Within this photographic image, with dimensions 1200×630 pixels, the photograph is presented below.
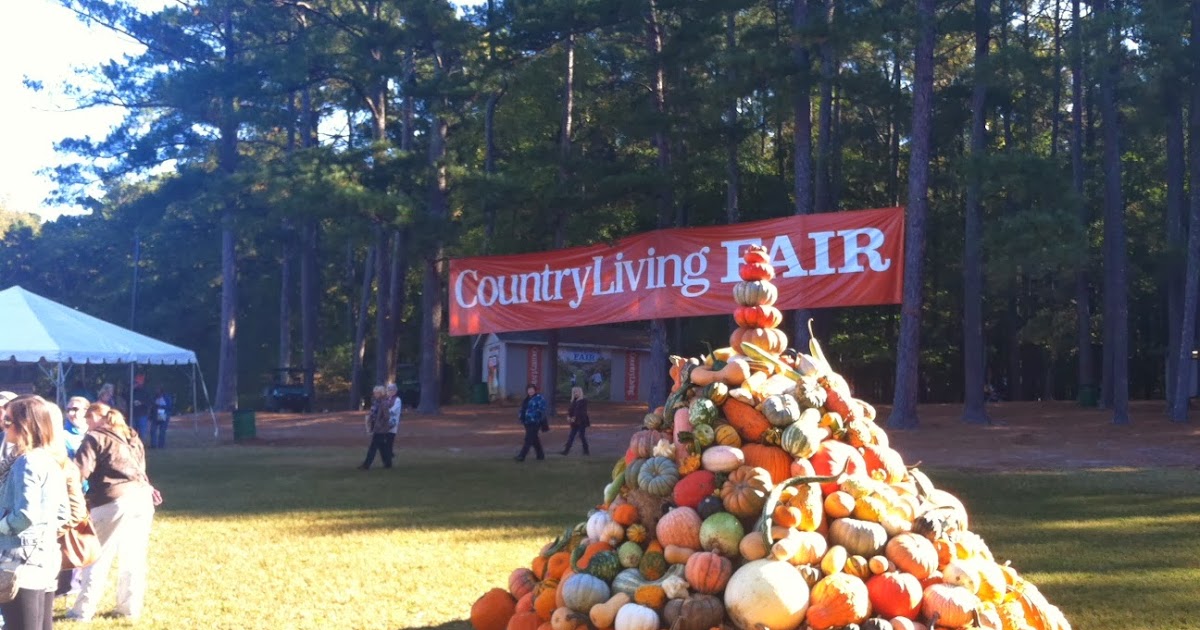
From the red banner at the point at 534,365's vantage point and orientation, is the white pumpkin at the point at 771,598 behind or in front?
in front

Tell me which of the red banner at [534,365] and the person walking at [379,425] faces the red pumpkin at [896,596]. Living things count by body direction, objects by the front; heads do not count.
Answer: the red banner

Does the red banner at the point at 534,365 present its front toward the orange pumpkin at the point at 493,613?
yes

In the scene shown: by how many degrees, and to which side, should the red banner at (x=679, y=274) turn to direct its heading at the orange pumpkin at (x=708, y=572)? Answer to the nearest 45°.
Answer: approximately 45° to its left

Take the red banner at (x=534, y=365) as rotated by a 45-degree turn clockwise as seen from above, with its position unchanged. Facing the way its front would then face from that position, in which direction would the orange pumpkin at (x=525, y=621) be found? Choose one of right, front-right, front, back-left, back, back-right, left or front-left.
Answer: front-left

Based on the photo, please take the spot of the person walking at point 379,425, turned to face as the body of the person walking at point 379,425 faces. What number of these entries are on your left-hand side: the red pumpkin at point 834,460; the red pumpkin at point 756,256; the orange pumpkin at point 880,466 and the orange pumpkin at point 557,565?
4

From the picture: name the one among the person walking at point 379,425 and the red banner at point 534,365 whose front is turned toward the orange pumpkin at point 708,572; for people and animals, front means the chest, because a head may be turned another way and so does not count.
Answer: the red banner

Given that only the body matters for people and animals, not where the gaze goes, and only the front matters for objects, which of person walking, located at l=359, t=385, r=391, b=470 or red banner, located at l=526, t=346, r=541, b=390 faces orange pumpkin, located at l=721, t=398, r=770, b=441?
the red banner

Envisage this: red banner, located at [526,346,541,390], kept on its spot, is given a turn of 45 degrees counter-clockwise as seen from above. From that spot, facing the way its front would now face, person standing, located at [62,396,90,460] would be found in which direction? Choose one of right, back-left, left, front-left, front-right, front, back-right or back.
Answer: front-right

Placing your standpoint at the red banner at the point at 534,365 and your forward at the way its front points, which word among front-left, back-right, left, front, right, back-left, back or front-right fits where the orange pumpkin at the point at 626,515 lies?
front

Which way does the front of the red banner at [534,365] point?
toward the camera

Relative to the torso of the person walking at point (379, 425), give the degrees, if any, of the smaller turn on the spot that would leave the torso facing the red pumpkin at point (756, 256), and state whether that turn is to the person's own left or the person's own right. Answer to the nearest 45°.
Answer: approximately 90° to the person's own left

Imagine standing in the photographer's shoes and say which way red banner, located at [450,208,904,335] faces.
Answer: facing the viewer and to the left of the viewer
